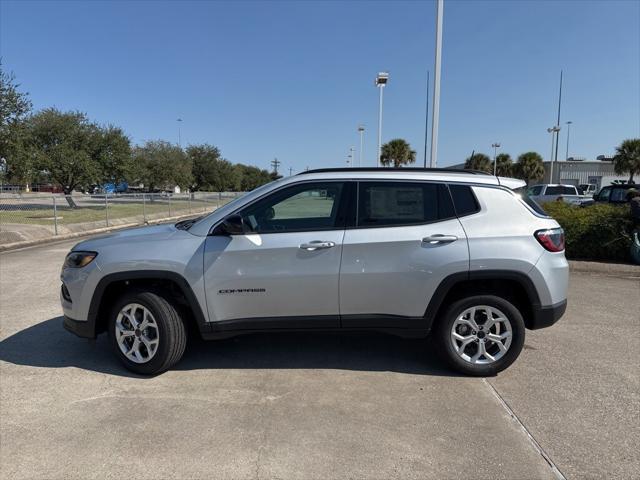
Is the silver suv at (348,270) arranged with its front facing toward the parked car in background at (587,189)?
no

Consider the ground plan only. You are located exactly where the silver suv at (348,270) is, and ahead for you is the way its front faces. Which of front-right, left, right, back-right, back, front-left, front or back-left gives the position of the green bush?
back-right

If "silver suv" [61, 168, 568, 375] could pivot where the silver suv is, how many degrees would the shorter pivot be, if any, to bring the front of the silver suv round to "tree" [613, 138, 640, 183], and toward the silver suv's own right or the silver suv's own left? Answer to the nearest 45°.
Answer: approximately 135° to the silver suv's own right

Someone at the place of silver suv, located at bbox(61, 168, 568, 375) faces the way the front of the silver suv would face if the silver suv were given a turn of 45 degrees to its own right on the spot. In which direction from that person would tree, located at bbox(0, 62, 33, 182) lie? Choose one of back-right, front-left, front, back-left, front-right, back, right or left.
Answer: front

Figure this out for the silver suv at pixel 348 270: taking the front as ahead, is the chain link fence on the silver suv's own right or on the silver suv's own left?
on the silver suv's own right

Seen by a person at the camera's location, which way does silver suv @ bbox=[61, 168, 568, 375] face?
facing to the left of the viewer

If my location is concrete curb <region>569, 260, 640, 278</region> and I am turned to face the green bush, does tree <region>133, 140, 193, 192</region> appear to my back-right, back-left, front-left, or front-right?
front-left

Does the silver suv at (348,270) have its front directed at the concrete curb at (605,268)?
no

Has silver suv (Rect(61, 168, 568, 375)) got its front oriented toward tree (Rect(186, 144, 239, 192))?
no

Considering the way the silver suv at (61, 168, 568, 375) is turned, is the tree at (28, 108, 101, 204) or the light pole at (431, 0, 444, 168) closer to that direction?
the tree

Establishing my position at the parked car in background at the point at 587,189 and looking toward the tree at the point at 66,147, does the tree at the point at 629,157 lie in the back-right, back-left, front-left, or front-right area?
back-right

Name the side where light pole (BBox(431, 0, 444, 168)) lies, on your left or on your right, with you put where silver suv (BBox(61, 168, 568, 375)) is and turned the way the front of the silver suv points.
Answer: on your right
